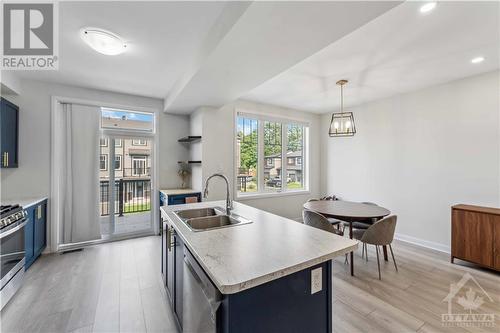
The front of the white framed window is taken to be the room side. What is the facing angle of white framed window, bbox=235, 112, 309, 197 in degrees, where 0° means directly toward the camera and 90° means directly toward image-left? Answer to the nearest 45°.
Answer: approximately 315°

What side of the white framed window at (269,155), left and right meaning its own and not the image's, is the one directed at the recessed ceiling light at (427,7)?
front

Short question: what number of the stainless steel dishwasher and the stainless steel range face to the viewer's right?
1

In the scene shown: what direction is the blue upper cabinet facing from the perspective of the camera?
to the viewer's right

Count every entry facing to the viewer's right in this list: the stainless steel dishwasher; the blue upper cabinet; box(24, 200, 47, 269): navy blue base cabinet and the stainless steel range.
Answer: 3

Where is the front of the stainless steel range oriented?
to the viewer's right

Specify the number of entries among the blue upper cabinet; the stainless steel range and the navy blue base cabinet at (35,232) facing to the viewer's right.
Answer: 3

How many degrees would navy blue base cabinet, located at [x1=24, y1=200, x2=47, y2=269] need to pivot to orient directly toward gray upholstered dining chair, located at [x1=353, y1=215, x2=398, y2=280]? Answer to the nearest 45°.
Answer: approximately 45° to its right

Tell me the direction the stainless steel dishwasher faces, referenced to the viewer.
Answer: facing to the left of the viewer

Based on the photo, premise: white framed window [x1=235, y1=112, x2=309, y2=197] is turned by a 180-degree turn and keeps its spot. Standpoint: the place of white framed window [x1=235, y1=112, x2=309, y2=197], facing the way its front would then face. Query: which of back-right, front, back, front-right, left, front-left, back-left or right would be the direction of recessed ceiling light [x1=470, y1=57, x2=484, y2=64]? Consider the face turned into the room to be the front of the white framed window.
back

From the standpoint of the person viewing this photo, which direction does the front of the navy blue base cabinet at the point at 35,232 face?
facing to the right of the viewer
